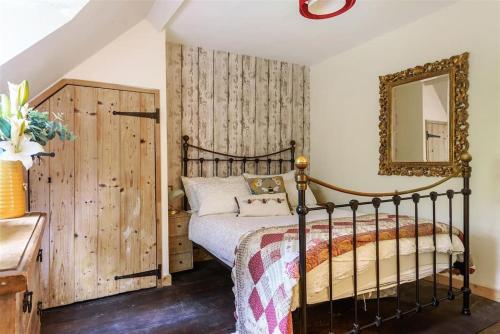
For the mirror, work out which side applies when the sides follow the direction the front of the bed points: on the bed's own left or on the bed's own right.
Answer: on the bed's own left

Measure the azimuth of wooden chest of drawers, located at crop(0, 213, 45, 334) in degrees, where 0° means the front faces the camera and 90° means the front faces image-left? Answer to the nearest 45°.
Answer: approximately 270°

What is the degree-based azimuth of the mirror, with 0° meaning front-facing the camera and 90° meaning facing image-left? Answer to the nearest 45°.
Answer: approximately 45°

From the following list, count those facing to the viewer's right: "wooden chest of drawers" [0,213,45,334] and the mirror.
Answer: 1

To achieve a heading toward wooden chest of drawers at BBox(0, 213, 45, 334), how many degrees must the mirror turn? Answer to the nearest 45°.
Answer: approximately 45° to its left

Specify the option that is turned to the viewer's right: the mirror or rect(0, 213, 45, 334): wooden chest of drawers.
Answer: the wooden chest of drawers

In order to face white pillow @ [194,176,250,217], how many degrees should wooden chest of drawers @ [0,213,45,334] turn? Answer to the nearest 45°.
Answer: approximately 45° to its left

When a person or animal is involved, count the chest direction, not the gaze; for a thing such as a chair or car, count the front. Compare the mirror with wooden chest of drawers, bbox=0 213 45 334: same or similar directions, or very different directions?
very different directions

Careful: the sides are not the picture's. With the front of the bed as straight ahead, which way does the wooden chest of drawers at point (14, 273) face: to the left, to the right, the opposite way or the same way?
to the left

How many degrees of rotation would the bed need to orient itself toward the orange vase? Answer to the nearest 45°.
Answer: approximately 90° to its right

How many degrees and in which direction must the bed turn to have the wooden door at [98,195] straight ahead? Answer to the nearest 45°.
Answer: approximately 135° to its right

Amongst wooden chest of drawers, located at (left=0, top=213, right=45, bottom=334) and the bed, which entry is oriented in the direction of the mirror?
the wooden chest of drawers

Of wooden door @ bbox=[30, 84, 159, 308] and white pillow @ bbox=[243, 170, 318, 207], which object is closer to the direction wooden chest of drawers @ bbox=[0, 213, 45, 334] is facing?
the white pillow

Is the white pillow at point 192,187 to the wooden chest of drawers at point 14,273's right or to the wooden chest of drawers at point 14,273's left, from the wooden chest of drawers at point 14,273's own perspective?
on its left
